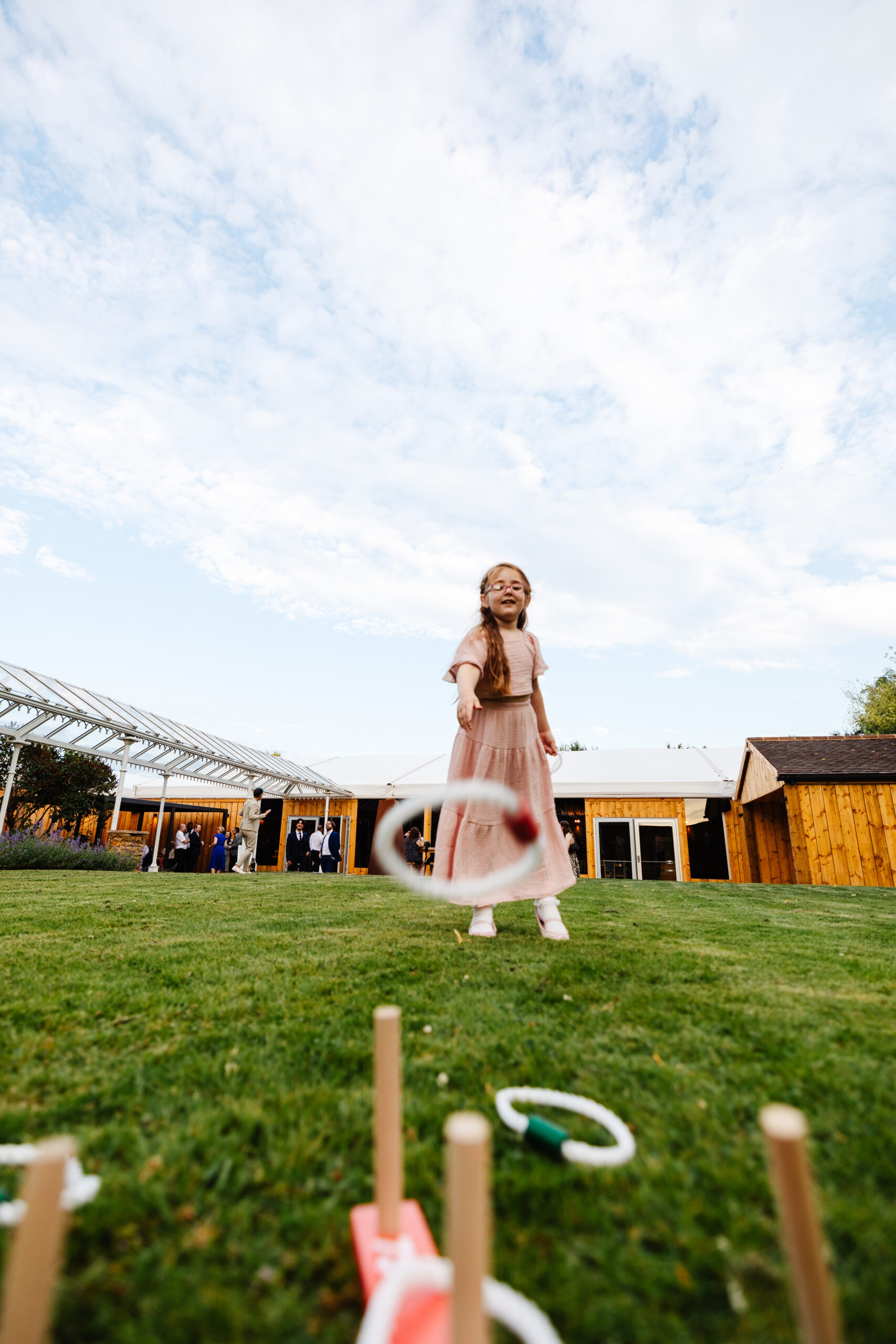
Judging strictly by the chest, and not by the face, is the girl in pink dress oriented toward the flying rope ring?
yes

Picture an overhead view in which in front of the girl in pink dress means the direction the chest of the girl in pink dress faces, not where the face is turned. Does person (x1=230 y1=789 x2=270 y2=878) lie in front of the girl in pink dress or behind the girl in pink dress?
behind

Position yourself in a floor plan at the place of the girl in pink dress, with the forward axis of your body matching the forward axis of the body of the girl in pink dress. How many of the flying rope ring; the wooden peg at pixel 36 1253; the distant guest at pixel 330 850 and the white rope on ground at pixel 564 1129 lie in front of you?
3

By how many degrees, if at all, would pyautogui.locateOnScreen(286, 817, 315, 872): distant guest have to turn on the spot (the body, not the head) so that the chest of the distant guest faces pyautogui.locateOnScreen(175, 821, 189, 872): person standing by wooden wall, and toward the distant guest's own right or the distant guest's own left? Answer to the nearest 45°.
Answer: approximately 45° to the distant guest's own right

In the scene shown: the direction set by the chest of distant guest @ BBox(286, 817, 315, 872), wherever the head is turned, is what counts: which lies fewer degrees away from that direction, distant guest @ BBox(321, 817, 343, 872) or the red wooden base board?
the red wooden base board

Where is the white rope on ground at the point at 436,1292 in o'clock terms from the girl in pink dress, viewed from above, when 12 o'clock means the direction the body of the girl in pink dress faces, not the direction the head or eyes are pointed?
The white rope on ground is roughly at 12 o'clock from the girl in pink dress.

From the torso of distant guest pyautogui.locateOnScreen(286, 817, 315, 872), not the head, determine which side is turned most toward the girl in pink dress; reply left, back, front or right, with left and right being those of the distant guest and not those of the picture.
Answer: front

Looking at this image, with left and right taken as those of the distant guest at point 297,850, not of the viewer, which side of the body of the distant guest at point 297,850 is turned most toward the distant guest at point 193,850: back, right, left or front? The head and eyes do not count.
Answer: right

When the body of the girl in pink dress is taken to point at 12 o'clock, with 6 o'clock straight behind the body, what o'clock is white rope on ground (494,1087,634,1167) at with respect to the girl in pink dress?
The white rope on ground is roughly at 12 o'clock from the girl in pink dress.

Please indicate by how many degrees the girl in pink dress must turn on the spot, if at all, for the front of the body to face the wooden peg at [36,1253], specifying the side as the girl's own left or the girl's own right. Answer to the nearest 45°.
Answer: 0° — they already face it
